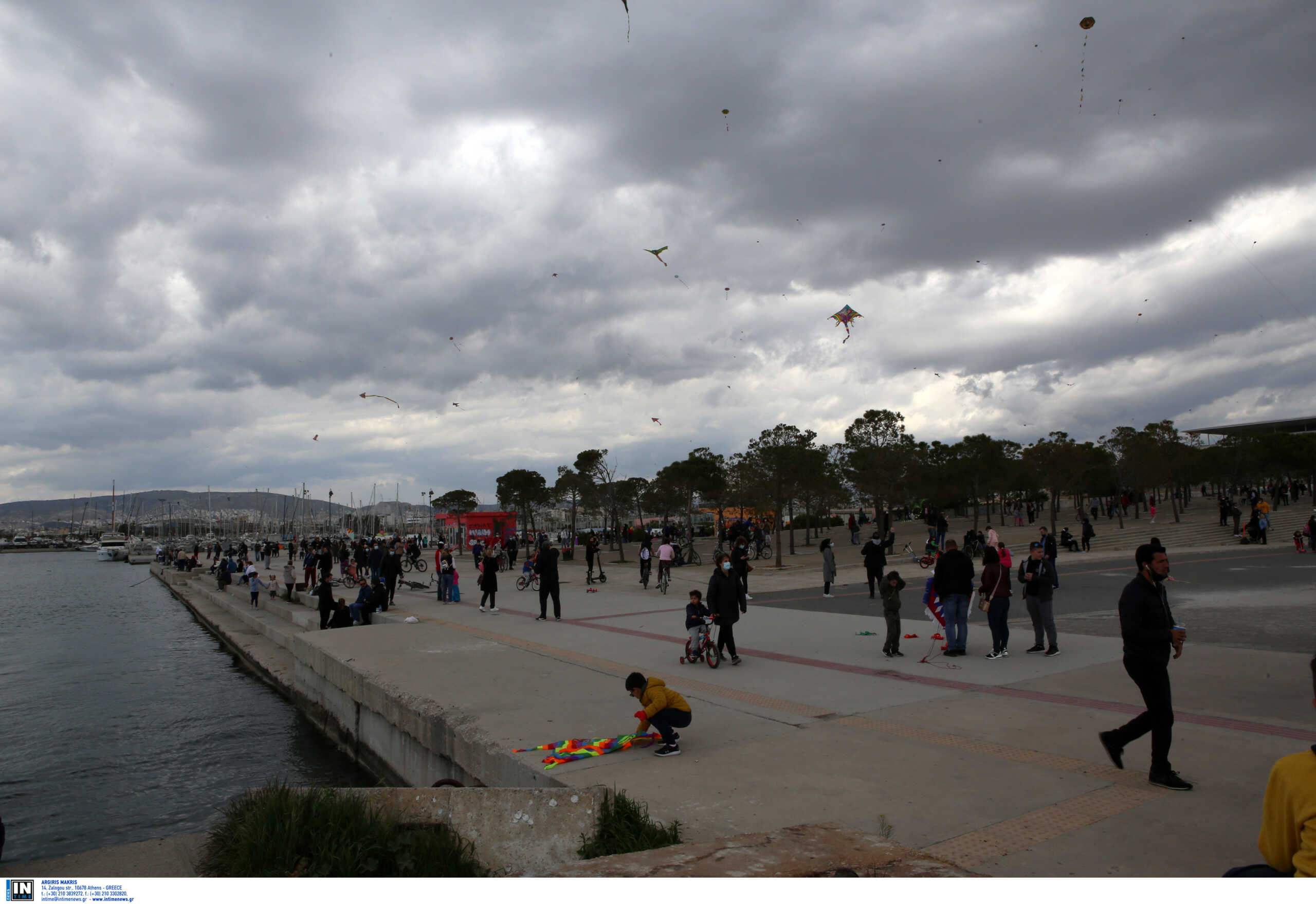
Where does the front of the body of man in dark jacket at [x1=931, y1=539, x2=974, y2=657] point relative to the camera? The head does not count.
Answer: away from the camera

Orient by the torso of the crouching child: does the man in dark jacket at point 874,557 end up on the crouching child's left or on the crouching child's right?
on the crouching child's right

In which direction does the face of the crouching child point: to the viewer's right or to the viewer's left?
to the viewer's left

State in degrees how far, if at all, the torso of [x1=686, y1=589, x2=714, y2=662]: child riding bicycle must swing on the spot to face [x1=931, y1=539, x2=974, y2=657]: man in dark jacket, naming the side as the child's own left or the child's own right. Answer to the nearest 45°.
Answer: approximately 45° to the child's own left

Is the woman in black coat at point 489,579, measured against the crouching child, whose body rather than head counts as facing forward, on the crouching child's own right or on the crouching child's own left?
on the crouching child's own right

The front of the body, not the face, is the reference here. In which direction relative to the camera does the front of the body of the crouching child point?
to the viewer's left

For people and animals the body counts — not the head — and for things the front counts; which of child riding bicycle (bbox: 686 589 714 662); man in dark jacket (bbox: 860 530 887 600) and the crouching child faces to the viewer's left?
the crouching child

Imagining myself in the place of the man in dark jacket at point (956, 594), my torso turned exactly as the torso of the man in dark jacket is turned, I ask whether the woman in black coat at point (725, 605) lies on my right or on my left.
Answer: on my left
